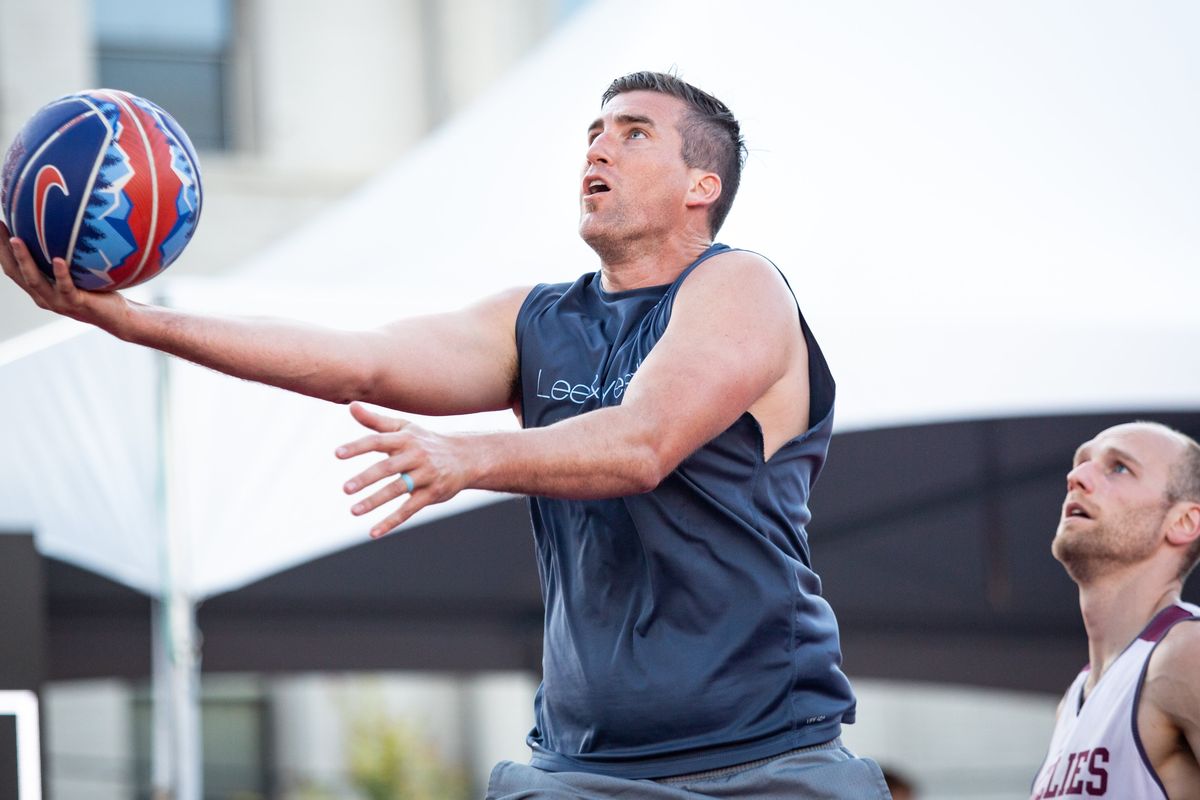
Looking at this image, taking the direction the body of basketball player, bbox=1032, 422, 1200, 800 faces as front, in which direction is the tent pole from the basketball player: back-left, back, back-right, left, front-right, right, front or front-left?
front-right

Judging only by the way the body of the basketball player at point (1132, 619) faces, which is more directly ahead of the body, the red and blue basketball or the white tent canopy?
the red and blue basketball

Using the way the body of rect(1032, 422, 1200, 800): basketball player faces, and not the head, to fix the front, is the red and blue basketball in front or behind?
in front

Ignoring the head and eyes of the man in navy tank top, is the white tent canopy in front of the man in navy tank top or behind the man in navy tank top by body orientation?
behind

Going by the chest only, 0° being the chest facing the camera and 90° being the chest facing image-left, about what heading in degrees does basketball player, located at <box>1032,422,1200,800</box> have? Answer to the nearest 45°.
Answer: approximately 45°

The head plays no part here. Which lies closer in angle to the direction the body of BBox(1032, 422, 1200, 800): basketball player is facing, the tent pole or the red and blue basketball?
the red and blue basketball

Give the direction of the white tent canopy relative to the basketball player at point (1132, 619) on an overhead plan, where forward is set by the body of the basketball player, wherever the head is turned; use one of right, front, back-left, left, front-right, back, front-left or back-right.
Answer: right
